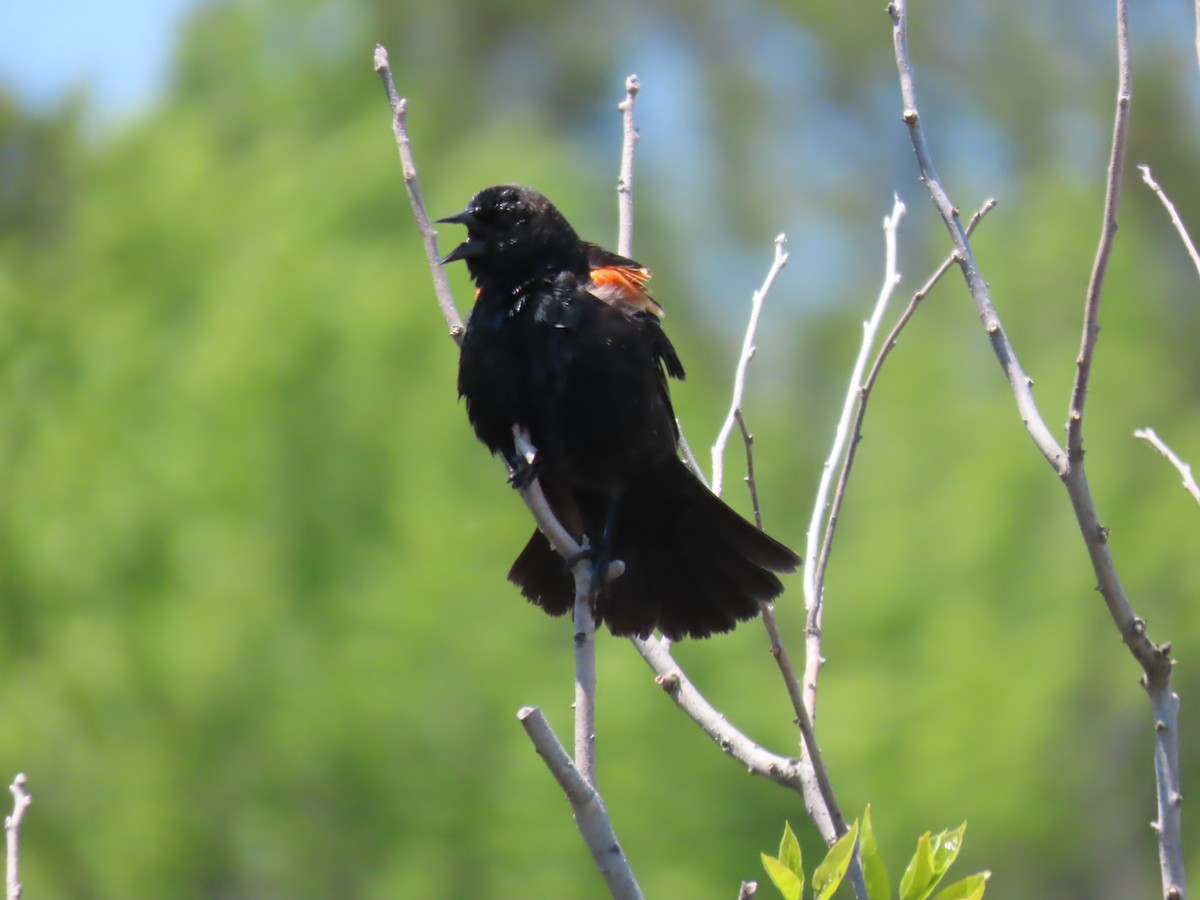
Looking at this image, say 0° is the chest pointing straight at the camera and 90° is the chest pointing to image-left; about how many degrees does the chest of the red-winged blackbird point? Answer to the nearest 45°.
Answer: approximately 45°

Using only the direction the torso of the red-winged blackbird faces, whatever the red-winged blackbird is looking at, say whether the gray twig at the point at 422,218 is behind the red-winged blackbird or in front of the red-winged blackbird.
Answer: in front
